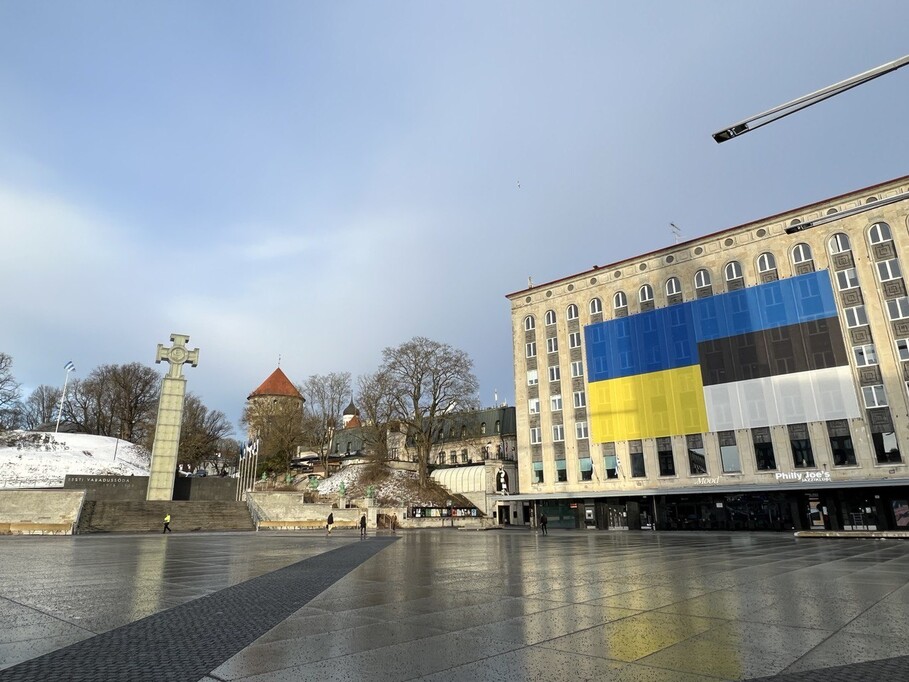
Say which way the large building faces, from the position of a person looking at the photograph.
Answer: facing the viewer and to the left of the viewer
